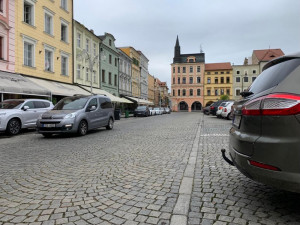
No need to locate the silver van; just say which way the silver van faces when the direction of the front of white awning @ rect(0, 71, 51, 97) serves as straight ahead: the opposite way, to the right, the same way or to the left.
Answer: to the right

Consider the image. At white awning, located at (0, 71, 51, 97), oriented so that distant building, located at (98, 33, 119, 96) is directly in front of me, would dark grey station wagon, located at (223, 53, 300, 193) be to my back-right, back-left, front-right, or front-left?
back-right

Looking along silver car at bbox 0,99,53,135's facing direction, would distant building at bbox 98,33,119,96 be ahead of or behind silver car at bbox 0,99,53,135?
behind

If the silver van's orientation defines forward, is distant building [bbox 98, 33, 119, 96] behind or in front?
behind

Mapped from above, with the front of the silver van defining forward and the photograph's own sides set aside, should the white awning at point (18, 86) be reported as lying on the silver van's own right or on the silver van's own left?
on the silver van's own right

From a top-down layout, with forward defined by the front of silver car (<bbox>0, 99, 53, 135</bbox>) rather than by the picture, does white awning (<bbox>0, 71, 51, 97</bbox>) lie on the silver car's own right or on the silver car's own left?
on the silver car's own right

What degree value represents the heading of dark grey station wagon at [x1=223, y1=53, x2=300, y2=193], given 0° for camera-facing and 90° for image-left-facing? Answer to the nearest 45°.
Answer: approximately 225°

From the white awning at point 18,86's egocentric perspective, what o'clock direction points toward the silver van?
The silver van is roughly at 1 o'clock from the white awning.

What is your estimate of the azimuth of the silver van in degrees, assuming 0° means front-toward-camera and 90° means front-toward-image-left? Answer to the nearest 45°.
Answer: approximately 45°

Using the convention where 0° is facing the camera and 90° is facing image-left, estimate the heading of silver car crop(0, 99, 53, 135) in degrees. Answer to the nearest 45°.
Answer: approximately 45°

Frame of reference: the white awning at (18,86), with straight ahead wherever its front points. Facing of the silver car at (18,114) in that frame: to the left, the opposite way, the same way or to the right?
to the right
